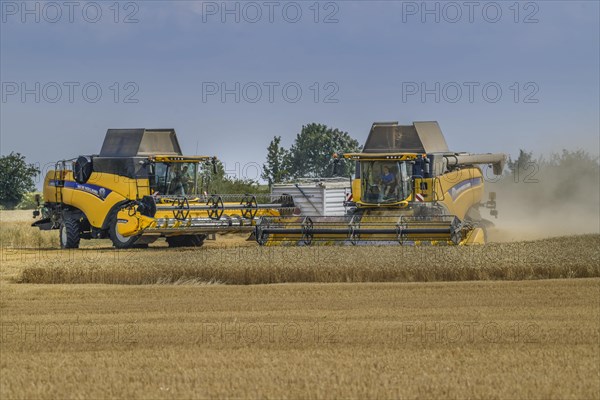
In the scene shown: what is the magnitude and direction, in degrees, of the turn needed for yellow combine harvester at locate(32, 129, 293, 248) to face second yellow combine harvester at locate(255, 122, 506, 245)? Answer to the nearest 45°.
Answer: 0° — it already faces it

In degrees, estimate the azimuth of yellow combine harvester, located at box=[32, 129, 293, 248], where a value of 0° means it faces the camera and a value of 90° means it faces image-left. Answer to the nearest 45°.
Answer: approximately 315°

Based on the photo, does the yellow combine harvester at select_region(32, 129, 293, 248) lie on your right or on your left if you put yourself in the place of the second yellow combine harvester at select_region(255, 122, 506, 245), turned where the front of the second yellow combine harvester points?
on your right

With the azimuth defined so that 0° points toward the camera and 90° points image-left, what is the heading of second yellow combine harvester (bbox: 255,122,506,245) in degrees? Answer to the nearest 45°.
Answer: approximately 45°

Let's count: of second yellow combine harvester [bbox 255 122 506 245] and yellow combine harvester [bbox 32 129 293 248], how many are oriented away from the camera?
0
